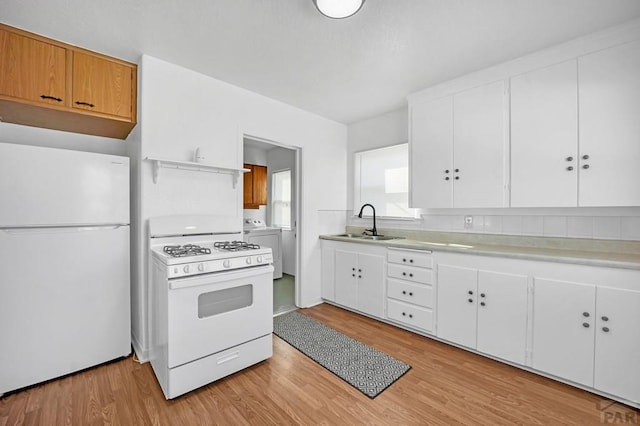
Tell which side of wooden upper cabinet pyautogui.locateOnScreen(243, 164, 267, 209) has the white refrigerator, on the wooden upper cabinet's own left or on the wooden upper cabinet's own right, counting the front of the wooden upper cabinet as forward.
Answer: on the wooden upper cabinet's own right

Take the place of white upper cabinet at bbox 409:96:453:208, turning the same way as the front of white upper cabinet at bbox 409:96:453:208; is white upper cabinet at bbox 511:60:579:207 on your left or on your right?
on your left

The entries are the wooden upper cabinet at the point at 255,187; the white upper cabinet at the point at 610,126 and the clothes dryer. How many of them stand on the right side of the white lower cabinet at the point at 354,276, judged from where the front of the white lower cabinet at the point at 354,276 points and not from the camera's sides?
2

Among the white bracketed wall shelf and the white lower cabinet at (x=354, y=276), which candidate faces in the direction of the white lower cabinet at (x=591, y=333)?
the white bracketed wall shelf

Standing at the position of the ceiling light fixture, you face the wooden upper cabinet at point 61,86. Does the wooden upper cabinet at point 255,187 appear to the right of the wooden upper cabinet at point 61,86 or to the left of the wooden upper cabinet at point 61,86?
right

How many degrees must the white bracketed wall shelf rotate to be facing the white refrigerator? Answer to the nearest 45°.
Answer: approximately 135° to its right

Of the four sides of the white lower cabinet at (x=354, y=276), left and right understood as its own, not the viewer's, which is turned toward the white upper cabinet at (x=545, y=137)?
left

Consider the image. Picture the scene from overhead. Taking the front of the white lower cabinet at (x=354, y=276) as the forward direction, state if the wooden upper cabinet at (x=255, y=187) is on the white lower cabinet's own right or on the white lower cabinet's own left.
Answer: on the white lower cabinet's own right
